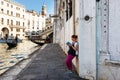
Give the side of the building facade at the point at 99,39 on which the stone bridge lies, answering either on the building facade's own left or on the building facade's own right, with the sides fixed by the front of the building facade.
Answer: on the building facade's own right

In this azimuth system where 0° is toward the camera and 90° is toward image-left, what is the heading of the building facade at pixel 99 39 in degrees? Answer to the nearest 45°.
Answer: approximately 45°
